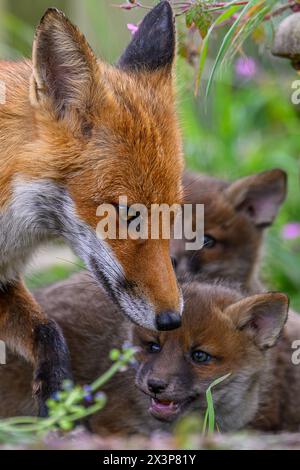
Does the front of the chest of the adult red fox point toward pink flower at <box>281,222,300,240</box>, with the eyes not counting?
no

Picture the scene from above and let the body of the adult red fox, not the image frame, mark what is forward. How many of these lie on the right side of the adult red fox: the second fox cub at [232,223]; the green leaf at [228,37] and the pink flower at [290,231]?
0

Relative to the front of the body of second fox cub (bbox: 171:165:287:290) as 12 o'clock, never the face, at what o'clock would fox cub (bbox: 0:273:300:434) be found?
The fox cub is roughly at 11 o'clock from the second fox cub.

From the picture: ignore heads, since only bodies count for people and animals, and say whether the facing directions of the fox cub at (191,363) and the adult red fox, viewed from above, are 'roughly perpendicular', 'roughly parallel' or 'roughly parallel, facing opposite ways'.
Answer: roughly perpendicular

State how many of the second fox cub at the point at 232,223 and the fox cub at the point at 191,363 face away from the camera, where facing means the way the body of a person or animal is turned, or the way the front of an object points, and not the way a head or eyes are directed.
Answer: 0

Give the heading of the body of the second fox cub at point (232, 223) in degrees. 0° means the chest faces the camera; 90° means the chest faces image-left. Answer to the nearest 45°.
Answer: approximately 45°

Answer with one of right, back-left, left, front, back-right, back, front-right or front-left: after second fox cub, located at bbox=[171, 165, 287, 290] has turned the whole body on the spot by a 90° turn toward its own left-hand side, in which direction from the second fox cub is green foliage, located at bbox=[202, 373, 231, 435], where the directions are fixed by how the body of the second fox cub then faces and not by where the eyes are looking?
front-right

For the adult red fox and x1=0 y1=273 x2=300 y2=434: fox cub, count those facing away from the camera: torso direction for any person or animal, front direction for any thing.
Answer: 0

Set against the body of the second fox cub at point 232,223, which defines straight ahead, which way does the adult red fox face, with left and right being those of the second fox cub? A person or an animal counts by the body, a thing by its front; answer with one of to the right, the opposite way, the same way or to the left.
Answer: to the left

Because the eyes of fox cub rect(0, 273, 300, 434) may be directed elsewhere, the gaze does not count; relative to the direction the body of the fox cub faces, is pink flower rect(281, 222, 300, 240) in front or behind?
behind

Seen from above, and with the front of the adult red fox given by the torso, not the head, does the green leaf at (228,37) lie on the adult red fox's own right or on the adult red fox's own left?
on the adult red fox's own left
